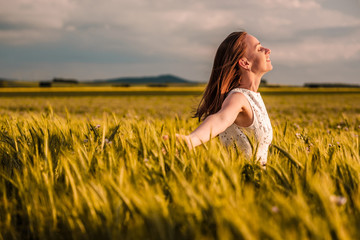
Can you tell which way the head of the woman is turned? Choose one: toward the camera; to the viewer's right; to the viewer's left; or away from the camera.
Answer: to the viewer's right

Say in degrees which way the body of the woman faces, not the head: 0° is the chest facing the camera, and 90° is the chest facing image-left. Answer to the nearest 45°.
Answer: approximately 270°
